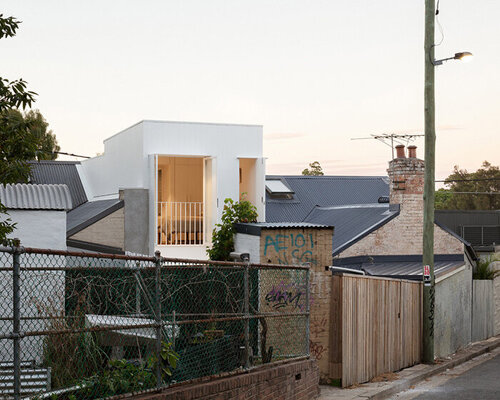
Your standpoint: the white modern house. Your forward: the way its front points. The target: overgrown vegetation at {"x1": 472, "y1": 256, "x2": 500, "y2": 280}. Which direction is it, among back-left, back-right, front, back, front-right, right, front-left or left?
left

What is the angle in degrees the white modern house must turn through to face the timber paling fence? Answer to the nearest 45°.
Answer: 0° — it already faces it

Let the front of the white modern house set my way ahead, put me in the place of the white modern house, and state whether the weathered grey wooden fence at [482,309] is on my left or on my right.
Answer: on my left

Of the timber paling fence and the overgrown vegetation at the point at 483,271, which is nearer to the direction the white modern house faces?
the timber paling fence

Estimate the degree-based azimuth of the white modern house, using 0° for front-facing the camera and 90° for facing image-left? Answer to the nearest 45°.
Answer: approximately 0°

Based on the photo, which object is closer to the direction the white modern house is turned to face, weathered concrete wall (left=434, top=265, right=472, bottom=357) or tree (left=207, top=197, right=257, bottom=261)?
the tree

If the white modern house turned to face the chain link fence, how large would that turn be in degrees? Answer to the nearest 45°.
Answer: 0° — it already faces it

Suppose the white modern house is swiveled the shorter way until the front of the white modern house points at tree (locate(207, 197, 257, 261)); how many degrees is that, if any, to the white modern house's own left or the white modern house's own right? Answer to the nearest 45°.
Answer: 0° — it already faces it
